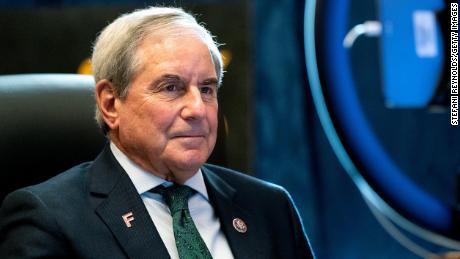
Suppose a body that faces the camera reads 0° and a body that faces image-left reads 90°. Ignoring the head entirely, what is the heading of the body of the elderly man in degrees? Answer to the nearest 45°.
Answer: approximately 315°

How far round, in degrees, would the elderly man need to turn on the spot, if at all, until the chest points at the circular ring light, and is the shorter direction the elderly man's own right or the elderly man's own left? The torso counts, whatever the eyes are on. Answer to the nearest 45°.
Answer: approximately 90° to the elderly man's own left
